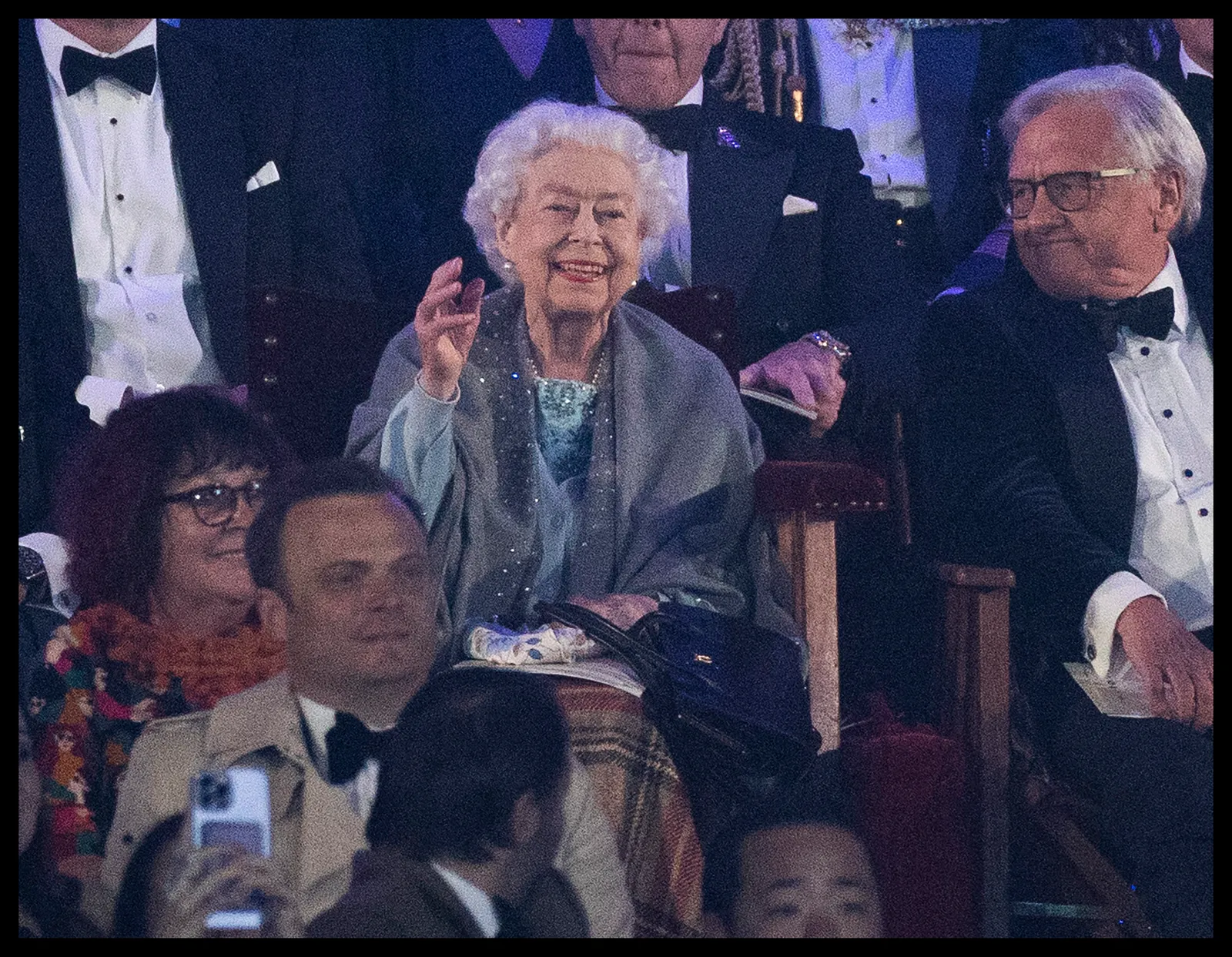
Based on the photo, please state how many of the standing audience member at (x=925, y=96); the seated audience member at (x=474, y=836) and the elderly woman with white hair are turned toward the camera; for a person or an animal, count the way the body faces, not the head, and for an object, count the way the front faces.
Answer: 2

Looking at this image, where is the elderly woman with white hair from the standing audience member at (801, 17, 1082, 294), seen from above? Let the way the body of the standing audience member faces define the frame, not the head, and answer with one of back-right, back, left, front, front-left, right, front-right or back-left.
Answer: front-right

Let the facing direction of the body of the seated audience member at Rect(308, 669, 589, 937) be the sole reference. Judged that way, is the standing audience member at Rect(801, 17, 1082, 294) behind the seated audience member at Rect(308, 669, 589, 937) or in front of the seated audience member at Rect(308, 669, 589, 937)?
in front

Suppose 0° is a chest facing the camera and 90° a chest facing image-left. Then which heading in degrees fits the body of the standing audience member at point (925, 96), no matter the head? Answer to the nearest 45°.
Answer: approximately 0°

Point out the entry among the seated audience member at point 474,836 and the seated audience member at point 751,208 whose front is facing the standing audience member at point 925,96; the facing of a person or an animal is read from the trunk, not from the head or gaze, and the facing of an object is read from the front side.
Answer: the seated audience member at point 474,836

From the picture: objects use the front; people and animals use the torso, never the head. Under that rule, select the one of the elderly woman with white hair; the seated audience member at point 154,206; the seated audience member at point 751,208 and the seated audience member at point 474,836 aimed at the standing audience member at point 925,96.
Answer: the seated audience member at point 474,836
